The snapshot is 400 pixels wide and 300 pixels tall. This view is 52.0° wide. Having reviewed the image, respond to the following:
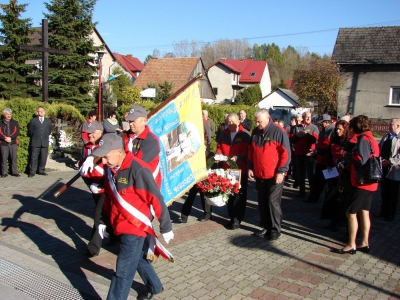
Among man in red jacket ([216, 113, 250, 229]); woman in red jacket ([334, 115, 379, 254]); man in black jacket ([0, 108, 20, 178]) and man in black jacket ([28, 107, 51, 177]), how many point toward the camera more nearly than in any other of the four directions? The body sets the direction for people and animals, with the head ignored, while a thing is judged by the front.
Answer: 3

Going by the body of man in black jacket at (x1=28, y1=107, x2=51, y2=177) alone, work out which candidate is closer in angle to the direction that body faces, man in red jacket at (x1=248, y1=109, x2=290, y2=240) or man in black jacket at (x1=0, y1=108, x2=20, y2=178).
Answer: the man in red jacket

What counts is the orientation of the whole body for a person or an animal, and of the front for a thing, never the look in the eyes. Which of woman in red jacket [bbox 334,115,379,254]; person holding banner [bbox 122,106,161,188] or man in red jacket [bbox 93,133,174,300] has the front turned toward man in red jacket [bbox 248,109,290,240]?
the woman in red jacket

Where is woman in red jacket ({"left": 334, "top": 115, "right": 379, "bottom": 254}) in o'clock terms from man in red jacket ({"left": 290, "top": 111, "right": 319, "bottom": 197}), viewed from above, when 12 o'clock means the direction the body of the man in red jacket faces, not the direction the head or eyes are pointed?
The woman in red jacket is roughly at 10 o'clock from the man in red jacket.

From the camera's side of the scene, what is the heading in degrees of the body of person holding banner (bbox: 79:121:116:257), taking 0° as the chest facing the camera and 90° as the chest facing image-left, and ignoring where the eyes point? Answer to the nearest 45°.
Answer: approximately 45°

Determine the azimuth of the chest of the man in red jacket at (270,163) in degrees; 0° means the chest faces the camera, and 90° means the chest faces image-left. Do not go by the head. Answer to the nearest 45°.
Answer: approximately 45°

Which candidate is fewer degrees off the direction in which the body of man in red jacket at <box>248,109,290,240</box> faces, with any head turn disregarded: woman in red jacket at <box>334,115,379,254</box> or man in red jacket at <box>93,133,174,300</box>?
the man in red jacket

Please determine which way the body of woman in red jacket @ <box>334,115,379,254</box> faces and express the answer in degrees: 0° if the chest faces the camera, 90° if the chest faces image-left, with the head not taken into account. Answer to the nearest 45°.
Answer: approximately 90°

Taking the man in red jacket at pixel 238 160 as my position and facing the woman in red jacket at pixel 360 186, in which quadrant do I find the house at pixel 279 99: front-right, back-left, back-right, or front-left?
back-left
